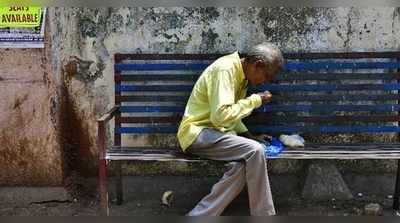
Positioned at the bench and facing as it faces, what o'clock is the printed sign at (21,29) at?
The printed sign is roughly at 3 o'clock from the bench.

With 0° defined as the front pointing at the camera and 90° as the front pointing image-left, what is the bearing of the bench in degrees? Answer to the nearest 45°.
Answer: approximately 0°

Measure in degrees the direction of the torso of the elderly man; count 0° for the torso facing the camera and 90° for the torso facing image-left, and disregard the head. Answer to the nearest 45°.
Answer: approximately 270°

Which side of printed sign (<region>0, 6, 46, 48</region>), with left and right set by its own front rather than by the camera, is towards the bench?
left

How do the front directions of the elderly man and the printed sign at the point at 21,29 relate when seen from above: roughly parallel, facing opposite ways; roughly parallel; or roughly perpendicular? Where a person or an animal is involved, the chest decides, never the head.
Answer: roughly perpendicular
